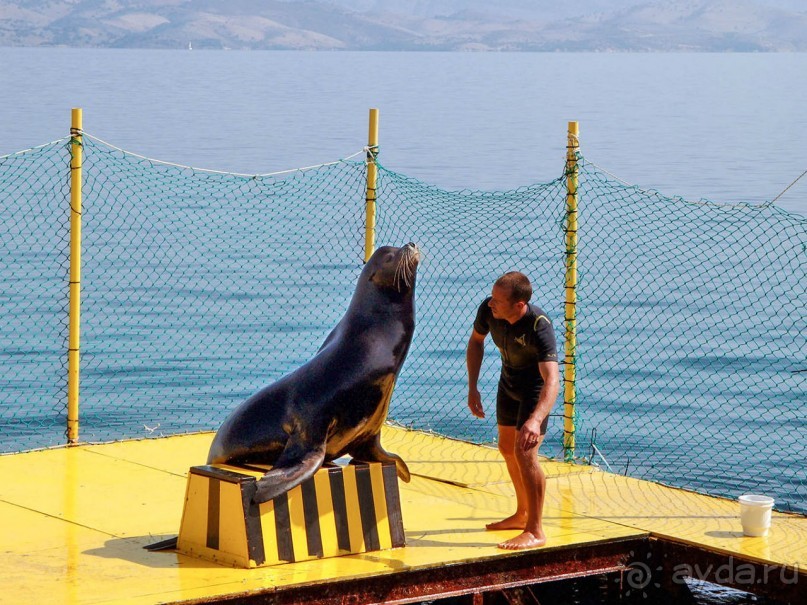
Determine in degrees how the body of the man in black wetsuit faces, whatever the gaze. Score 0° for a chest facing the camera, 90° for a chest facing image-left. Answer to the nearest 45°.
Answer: approximately 45°

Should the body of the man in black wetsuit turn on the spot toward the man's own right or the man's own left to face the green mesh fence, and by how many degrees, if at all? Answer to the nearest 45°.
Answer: approximately 135° to the man's own right

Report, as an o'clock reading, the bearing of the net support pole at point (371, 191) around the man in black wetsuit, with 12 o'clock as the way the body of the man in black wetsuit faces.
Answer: The net support pole is roughly at 4 o'clock from the man in black wetsuit.

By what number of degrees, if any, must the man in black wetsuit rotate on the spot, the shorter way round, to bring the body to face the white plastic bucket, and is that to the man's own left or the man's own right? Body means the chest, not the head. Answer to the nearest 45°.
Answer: approximately 135° to the man's own left

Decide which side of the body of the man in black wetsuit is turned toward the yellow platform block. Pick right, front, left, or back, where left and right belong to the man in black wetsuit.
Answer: front

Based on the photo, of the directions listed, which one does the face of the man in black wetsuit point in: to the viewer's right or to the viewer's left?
to the viewer's left

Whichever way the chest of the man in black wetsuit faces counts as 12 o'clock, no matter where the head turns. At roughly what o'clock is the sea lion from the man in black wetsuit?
The sea lion is roughly at 1 o'clock from the man in black wetsuit.

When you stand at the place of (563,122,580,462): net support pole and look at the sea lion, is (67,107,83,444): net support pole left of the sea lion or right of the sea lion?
right

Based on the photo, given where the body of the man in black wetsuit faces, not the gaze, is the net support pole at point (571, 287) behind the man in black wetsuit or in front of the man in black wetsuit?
behind

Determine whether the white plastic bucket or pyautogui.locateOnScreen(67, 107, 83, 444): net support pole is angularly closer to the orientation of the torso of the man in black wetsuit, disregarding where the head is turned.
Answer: the net support pole
